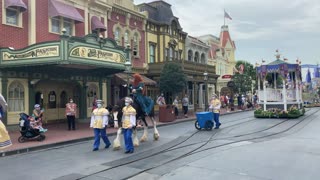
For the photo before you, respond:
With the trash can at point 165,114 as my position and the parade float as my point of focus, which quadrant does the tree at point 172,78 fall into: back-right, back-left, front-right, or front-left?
front-left

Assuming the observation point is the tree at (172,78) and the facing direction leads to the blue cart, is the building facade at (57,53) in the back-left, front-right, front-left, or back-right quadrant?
front-right

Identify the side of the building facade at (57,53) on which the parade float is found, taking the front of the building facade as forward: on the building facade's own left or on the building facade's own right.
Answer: on the building facade's own left

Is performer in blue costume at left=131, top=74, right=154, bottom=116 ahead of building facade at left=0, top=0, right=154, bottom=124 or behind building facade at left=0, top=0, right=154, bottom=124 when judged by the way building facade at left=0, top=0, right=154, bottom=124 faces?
ahead

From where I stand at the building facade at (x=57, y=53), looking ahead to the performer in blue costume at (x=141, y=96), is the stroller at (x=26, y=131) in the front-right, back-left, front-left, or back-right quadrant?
front-right

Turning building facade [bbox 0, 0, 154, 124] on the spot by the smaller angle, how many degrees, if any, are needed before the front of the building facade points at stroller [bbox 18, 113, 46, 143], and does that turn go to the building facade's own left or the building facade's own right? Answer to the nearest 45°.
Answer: approximately 45° to the building facade's own right

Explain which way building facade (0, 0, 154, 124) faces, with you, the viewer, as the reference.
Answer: facing the viewer and to the right of the viewer

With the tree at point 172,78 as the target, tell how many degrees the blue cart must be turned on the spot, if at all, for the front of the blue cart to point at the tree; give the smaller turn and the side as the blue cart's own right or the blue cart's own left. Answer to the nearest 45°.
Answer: approximately 135° to the blue cart's own right

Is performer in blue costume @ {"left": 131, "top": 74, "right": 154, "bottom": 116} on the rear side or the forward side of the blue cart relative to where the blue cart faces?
on the forward side

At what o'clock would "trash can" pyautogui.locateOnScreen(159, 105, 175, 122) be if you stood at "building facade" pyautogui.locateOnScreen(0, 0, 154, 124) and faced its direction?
The trash can is roughly at 10 o'clock from the building facade.
